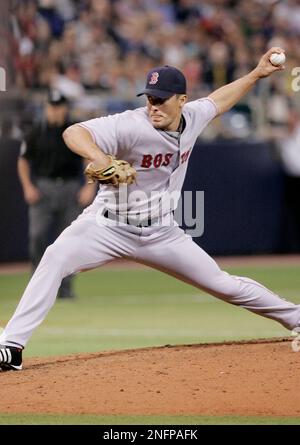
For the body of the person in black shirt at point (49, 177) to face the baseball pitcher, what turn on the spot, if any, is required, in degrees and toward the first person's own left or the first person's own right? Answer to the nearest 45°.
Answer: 0° — they already face them

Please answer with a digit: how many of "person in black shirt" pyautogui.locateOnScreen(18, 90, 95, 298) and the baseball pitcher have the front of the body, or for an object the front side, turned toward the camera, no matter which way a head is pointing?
2

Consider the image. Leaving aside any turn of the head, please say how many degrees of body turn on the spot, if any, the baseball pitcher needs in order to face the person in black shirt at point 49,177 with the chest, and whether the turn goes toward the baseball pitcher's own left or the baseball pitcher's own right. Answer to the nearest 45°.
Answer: approximately 180°

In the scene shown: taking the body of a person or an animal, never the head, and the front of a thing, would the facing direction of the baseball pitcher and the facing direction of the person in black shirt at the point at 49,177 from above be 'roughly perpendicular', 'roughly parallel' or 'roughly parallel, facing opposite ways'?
roughly parallel

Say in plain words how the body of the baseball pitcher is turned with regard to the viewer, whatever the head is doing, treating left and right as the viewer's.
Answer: facing the viewer
